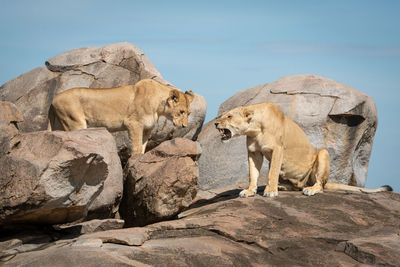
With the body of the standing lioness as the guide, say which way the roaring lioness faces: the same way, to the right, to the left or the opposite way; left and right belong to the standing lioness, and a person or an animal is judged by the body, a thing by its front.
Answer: the opposite way

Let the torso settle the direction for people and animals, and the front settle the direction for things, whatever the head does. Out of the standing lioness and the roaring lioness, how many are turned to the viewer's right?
1

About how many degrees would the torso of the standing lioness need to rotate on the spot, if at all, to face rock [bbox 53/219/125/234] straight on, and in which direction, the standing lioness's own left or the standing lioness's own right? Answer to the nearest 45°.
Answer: approximately 90° to the standing lioness's own right

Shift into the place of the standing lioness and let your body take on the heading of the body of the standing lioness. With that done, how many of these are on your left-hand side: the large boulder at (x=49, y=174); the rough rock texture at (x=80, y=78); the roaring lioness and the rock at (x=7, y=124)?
1

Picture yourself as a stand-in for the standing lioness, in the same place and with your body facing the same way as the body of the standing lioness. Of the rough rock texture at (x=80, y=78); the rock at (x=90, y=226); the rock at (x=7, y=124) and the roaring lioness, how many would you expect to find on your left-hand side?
1

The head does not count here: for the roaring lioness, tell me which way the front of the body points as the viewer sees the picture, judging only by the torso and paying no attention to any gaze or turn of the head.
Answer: to the viewer's left

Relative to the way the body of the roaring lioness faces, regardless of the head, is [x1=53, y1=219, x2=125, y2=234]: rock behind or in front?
in front

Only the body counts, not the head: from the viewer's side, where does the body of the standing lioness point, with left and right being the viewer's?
facing to the right of the viewer

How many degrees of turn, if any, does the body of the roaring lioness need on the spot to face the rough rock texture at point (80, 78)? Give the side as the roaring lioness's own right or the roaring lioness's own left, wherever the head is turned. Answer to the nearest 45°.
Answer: approximately 45° to the roaring lioness's own right

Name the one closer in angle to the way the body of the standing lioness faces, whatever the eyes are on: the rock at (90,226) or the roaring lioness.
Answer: the roaring lioness
